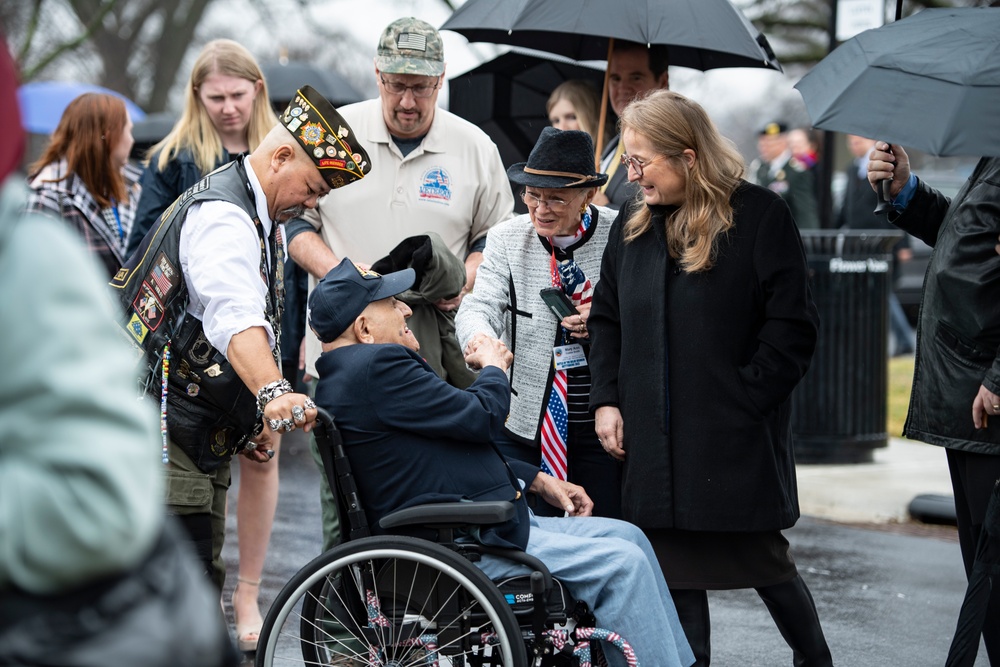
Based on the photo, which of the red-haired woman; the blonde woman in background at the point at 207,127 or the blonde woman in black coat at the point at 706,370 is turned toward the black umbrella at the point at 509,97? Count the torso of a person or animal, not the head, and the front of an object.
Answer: the red-haired woman

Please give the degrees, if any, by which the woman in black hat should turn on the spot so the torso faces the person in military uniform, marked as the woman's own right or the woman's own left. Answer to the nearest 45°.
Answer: approximately 135° to the woman's own right

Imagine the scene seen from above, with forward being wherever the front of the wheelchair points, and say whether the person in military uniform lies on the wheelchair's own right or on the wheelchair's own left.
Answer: on the wheelchair's own left

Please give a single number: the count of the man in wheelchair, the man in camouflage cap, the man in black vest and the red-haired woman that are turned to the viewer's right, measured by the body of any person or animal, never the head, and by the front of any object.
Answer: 3

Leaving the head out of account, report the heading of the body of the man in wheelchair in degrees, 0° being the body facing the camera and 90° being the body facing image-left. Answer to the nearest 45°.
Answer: approximately 270°

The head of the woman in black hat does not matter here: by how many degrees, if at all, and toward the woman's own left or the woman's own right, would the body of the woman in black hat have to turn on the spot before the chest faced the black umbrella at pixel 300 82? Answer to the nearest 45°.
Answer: approximately 135° to the woman's own right

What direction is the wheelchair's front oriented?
to the viewer's right

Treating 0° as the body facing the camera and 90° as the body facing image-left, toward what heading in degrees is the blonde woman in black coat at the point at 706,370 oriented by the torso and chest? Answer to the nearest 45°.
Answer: approximately 45°

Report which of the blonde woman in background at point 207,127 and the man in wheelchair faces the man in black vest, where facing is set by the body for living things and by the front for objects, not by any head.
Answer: the blonde woman in background

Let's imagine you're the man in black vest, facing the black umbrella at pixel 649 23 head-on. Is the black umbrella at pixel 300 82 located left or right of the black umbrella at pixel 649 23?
left

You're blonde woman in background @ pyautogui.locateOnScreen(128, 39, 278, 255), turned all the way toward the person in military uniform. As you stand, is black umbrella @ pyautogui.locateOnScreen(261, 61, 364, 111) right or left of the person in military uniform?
left

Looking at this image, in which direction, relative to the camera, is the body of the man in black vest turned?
to the viewer's right

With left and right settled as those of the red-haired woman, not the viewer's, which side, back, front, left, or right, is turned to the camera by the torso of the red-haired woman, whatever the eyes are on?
right
